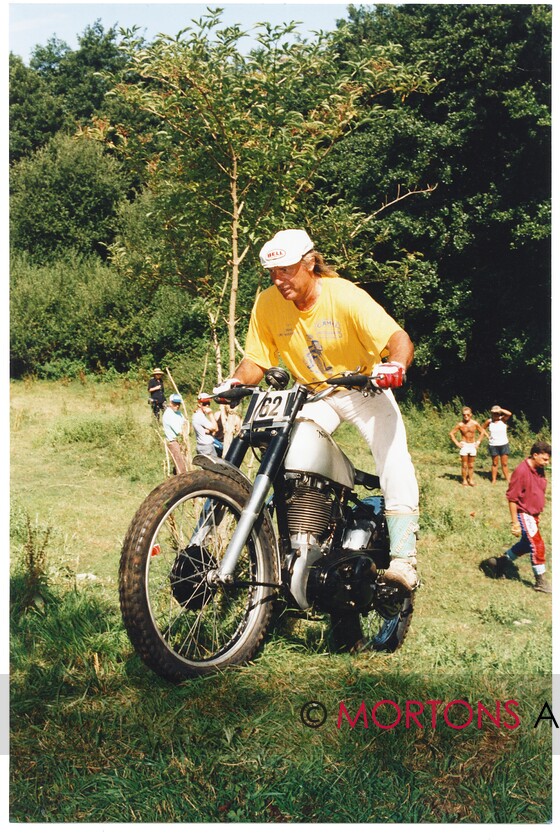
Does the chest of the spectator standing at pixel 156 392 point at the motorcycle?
yes

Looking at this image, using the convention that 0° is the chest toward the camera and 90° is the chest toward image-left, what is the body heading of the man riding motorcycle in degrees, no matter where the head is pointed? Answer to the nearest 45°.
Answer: approximately 45°

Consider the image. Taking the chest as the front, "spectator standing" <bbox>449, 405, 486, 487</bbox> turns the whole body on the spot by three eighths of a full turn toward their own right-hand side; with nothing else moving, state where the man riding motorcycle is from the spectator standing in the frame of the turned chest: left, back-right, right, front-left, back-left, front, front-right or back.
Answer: back-left

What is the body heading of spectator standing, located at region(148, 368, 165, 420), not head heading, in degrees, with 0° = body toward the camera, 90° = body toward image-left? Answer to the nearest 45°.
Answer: approximately 0°

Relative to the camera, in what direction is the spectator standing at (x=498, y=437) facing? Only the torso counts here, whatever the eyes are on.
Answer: toward the camera

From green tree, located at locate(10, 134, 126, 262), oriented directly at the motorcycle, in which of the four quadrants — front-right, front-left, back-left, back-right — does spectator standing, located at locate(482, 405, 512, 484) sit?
front-left

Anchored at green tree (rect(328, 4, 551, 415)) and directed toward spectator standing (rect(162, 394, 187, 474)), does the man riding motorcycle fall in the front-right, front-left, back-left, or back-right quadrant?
front-left

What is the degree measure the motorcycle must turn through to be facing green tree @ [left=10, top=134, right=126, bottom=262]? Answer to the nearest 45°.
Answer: approximately 135° to its right

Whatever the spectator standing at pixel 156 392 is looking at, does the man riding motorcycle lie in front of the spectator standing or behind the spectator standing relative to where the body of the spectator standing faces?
in front

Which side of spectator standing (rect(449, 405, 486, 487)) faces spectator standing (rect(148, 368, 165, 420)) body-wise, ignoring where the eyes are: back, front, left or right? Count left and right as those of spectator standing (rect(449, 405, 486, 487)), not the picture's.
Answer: right

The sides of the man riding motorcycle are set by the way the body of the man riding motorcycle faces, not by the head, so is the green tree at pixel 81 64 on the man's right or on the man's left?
on the man's right

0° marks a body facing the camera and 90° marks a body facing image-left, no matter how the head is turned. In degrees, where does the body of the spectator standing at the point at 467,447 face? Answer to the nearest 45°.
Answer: approximately 0°

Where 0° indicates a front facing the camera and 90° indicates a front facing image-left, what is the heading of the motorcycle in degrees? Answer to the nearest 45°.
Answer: approximately 45°

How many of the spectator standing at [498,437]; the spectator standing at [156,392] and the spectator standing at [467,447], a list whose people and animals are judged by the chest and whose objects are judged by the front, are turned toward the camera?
3
